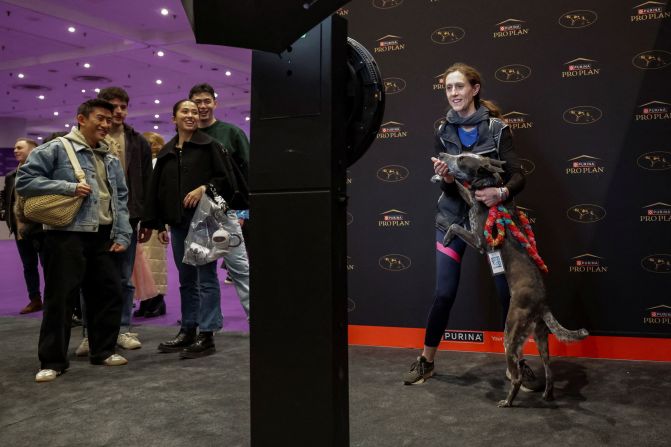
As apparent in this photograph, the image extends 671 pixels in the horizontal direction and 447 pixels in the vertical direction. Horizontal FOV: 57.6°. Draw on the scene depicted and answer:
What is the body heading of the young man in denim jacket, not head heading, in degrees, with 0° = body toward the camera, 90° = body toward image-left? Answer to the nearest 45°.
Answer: approximately 315°

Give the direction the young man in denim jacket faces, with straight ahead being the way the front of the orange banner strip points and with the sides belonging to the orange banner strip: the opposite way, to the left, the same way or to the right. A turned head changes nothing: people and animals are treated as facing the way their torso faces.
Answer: to the left

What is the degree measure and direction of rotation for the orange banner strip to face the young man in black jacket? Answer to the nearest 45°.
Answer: approximately 90° to its right

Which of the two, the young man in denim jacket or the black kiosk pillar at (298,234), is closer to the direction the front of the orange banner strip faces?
the black kiosk pillar

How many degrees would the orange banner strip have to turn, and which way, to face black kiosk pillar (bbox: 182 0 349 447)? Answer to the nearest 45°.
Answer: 0° — it already faces it

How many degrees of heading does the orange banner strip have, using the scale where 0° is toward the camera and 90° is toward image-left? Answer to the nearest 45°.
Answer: approximately 0°

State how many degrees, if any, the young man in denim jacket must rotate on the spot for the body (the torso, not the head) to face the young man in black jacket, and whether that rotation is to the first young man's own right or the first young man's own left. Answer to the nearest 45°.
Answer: approximately 90° to the first young man's own left

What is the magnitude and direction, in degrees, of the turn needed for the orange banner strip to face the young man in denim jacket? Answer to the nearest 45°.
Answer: approximately 90° to its right

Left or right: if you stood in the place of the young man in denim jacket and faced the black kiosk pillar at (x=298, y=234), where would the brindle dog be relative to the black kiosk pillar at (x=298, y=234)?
left

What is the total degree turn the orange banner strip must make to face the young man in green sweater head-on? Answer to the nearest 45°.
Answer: approximately 90° to its right

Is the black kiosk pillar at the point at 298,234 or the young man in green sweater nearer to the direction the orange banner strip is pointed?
the black kiosk pillar
